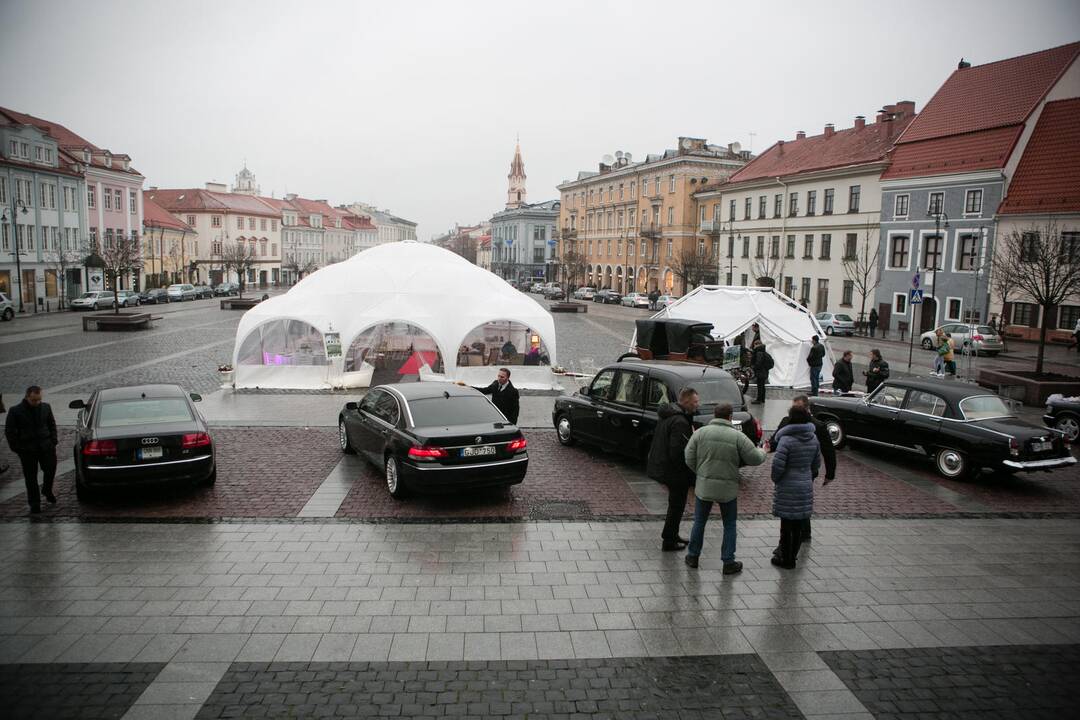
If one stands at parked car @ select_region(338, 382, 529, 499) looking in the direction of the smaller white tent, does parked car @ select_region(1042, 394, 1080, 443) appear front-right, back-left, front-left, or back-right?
front-right

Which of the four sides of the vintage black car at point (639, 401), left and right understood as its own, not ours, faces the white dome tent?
front

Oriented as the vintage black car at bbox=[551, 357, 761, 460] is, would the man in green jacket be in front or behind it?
behind

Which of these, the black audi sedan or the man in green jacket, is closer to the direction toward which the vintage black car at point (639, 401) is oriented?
the black audi sedan

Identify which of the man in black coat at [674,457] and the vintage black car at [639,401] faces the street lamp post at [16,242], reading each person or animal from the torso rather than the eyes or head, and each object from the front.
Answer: the vintage black car

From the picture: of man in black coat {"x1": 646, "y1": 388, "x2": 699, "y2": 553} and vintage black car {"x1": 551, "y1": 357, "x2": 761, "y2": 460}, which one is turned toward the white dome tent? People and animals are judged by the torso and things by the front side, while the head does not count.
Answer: the vintage black car

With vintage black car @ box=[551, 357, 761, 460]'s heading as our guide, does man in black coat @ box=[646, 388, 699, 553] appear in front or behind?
behind

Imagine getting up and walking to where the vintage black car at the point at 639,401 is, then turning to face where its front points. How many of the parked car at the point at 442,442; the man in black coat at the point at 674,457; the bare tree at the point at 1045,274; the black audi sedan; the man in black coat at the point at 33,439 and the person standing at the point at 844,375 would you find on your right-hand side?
2

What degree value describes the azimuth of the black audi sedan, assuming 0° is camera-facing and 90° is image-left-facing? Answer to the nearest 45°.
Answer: approximately 180°

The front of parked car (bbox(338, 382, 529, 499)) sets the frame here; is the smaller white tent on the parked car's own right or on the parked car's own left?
on the parked car's own right
